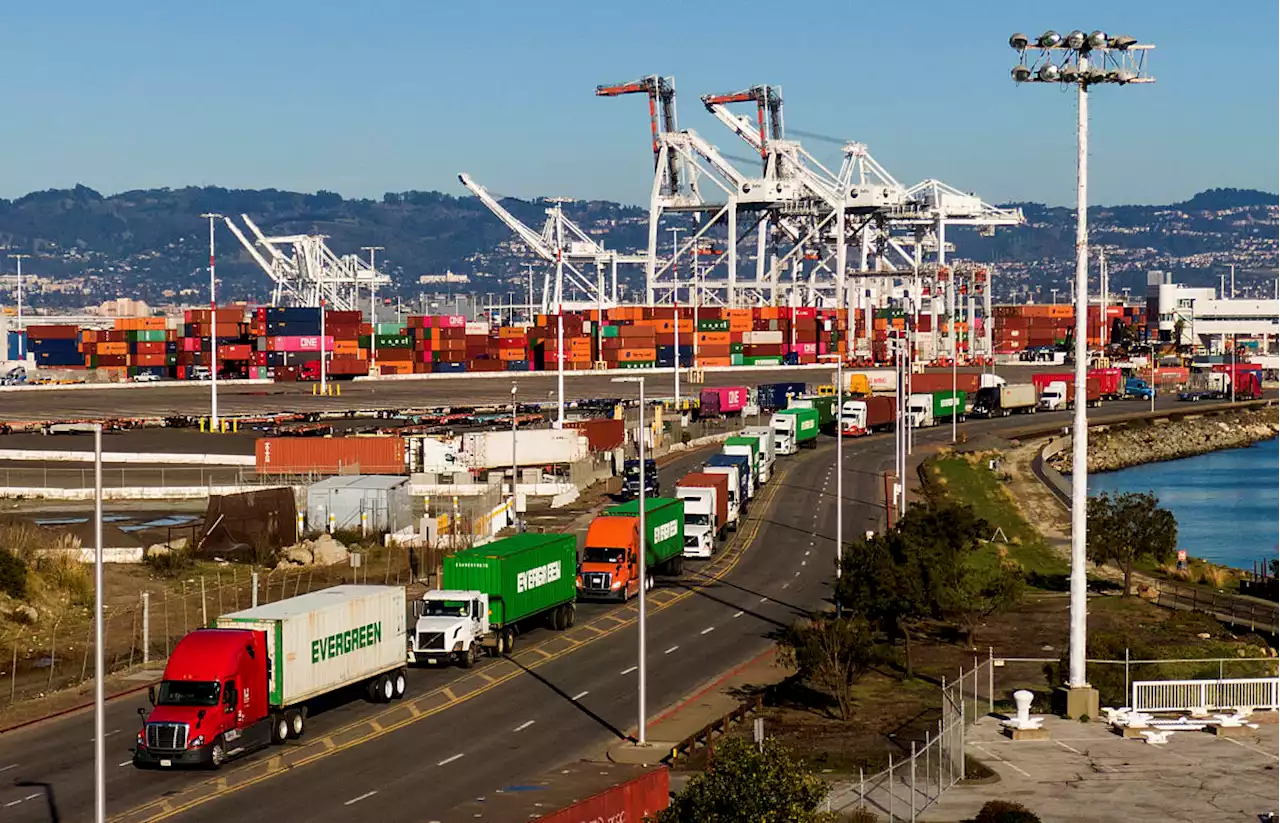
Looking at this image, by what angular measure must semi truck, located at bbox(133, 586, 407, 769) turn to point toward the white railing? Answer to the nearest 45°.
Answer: approximately 135° to its left

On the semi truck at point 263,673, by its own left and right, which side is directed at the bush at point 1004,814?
left

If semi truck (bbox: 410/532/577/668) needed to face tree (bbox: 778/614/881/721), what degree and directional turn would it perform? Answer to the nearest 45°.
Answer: approximately 90° to its left

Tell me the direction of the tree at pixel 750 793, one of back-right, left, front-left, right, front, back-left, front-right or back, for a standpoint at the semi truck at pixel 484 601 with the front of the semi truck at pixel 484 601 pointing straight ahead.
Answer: front-left

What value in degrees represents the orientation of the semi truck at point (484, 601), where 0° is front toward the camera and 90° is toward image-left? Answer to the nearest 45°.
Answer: approximately 45°

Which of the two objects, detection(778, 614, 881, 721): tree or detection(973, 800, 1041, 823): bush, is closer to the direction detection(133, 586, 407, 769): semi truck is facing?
the bush

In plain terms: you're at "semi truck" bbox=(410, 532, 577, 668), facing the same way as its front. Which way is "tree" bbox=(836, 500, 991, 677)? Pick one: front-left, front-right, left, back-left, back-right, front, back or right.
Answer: back-left

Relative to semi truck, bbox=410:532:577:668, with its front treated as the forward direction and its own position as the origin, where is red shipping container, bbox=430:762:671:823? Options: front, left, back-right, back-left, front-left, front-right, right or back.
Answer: front-left

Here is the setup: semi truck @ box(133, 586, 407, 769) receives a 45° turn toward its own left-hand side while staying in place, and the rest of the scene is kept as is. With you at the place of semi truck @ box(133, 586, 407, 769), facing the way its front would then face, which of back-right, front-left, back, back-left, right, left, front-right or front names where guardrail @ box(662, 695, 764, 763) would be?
left

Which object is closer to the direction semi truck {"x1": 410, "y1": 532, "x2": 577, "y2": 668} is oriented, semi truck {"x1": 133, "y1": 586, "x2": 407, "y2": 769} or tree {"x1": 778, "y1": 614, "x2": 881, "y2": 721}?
the semi truck

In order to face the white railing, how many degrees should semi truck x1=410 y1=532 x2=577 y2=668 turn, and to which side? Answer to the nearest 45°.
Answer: approximately 90° to its left

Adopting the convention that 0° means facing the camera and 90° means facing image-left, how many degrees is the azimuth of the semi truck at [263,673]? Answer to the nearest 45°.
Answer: approximately 45°
